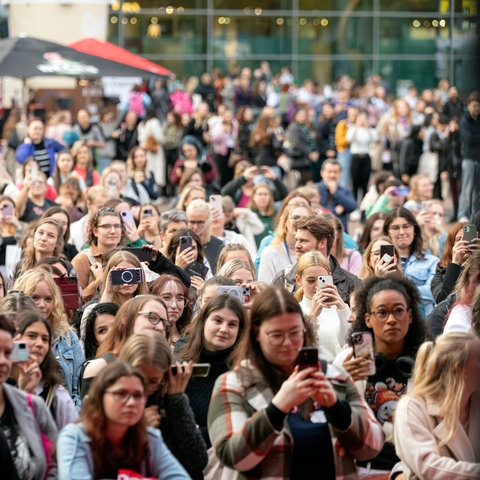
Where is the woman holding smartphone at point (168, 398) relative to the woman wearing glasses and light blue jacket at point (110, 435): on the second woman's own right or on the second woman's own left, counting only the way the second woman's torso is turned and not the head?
on the second woman's own left

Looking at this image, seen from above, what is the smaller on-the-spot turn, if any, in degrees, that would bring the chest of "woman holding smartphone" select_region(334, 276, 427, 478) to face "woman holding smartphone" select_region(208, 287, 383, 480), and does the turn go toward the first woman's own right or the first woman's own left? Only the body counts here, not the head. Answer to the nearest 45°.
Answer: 0° — they already face them

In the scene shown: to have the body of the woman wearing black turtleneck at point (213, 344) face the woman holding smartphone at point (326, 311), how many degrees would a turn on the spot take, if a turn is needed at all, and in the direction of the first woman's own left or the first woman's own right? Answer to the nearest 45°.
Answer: approximately 90° to the first woman's own left

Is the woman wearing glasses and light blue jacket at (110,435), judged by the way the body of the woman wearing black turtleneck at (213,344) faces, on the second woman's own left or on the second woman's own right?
on the second woman's own right

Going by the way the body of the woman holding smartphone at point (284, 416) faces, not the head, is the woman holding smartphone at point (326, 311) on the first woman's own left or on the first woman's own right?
on the first woman's own left

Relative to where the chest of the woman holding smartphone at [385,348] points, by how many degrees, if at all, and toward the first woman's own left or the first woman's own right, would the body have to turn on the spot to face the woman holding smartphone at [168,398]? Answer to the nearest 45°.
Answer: approximately 45° to the first woman's own right

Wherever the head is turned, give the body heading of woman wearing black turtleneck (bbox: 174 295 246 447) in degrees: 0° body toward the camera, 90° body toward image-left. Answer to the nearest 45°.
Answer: approximately 315°
